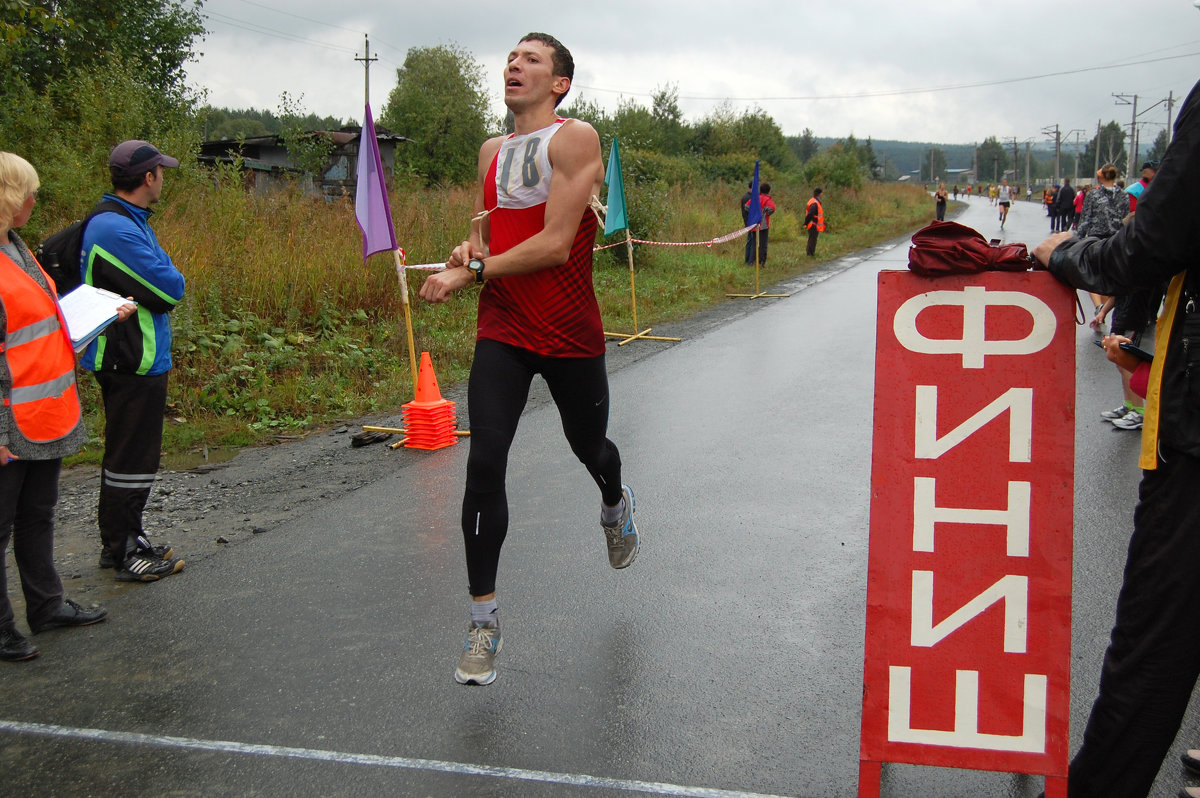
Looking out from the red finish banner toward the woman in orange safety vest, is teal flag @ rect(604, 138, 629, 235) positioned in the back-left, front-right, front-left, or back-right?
front-right

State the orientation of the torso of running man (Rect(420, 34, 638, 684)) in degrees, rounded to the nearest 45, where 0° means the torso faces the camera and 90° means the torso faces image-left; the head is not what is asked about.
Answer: approximately 45°

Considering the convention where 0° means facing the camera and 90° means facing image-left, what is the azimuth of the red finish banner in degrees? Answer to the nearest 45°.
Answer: approximately 0°

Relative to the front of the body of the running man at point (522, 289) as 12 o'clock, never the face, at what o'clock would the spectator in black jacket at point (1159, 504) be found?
The spectator in black jacket is roughly at 9 o'clock from the running man.

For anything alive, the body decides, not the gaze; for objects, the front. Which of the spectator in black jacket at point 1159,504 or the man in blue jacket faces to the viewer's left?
the spectator in black jacket

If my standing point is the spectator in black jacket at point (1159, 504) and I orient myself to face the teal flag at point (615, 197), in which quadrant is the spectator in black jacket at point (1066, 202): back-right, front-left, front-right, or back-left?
front-right

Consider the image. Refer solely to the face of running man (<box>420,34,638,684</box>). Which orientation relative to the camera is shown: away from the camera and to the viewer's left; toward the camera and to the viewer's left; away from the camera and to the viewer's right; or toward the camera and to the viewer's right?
toward the camera and to the viewer's left

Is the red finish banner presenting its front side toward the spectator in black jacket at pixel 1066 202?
no

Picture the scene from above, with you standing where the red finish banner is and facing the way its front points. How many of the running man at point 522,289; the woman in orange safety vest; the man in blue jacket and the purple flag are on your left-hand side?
0

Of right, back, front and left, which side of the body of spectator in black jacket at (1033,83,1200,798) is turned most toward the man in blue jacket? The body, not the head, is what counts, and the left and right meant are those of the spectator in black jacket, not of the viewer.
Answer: front

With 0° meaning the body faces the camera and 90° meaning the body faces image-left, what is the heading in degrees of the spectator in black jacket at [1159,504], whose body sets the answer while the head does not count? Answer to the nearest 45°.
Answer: approximately 90°

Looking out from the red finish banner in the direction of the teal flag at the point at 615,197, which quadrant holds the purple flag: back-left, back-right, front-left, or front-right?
front-left

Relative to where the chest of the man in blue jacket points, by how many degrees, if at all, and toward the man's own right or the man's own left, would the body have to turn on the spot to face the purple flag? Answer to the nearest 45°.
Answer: approximately 45° to the man's own left

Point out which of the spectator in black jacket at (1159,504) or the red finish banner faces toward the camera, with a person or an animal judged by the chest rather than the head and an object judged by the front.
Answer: the red finish banner

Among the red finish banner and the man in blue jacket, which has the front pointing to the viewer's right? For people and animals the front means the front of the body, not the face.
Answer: the man in blue jacket
